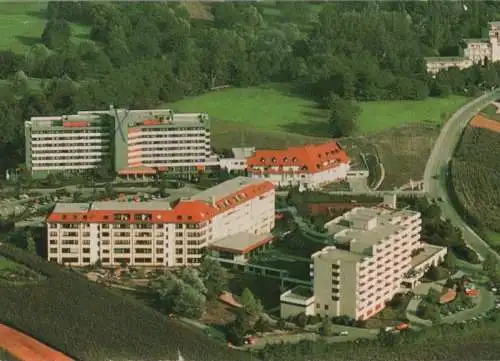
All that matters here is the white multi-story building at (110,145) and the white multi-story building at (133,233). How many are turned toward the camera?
2

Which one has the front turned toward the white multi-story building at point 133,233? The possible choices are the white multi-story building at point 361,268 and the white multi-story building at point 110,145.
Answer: the white multi-story building at point 110,145

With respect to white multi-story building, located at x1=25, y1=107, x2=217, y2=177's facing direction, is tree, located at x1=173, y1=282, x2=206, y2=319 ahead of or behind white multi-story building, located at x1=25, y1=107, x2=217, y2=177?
ahead

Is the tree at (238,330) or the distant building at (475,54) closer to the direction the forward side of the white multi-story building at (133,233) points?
the tree

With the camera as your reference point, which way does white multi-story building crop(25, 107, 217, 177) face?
facing the viewer

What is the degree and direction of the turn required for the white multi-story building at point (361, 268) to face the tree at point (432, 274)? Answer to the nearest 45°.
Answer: approximately 90° to its left

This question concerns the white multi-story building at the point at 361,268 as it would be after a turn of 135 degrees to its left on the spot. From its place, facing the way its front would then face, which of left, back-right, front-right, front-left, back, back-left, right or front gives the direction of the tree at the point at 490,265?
front-right

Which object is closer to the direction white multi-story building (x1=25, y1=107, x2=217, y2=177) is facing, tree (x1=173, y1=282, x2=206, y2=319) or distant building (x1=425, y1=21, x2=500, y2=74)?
the tree

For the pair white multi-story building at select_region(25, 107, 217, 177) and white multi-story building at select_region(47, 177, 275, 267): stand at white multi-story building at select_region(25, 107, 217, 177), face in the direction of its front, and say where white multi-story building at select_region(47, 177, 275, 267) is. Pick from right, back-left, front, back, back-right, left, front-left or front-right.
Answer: front

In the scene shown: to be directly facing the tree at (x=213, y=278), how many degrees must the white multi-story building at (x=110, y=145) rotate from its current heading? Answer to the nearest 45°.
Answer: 0° — it already faces it

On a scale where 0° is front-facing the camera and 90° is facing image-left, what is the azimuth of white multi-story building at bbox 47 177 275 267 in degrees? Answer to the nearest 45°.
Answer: approximately 0°

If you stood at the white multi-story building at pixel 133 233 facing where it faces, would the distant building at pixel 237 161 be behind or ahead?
behind
